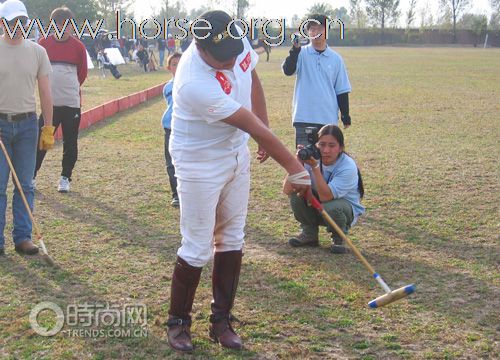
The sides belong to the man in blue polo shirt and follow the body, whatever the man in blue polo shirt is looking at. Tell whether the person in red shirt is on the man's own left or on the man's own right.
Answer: on the man's own right

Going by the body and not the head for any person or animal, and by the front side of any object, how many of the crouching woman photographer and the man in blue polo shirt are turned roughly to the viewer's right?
0

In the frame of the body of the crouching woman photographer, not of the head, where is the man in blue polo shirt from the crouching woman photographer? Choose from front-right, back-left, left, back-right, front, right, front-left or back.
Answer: back-right

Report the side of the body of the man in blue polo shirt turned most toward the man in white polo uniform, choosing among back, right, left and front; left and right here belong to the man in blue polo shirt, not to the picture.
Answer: front

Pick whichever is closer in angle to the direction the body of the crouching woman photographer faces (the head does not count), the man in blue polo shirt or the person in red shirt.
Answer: the person in red shirt

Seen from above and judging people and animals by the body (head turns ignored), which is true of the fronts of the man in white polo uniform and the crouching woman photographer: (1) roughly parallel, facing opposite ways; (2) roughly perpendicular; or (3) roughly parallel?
roughly perpendicular

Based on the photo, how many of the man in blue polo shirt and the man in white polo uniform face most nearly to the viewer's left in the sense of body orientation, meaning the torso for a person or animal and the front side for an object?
0

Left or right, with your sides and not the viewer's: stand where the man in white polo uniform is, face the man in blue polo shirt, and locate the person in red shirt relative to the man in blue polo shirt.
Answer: left

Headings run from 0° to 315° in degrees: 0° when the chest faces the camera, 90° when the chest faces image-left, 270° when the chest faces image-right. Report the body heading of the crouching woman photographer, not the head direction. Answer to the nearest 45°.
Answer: approximately 45°
